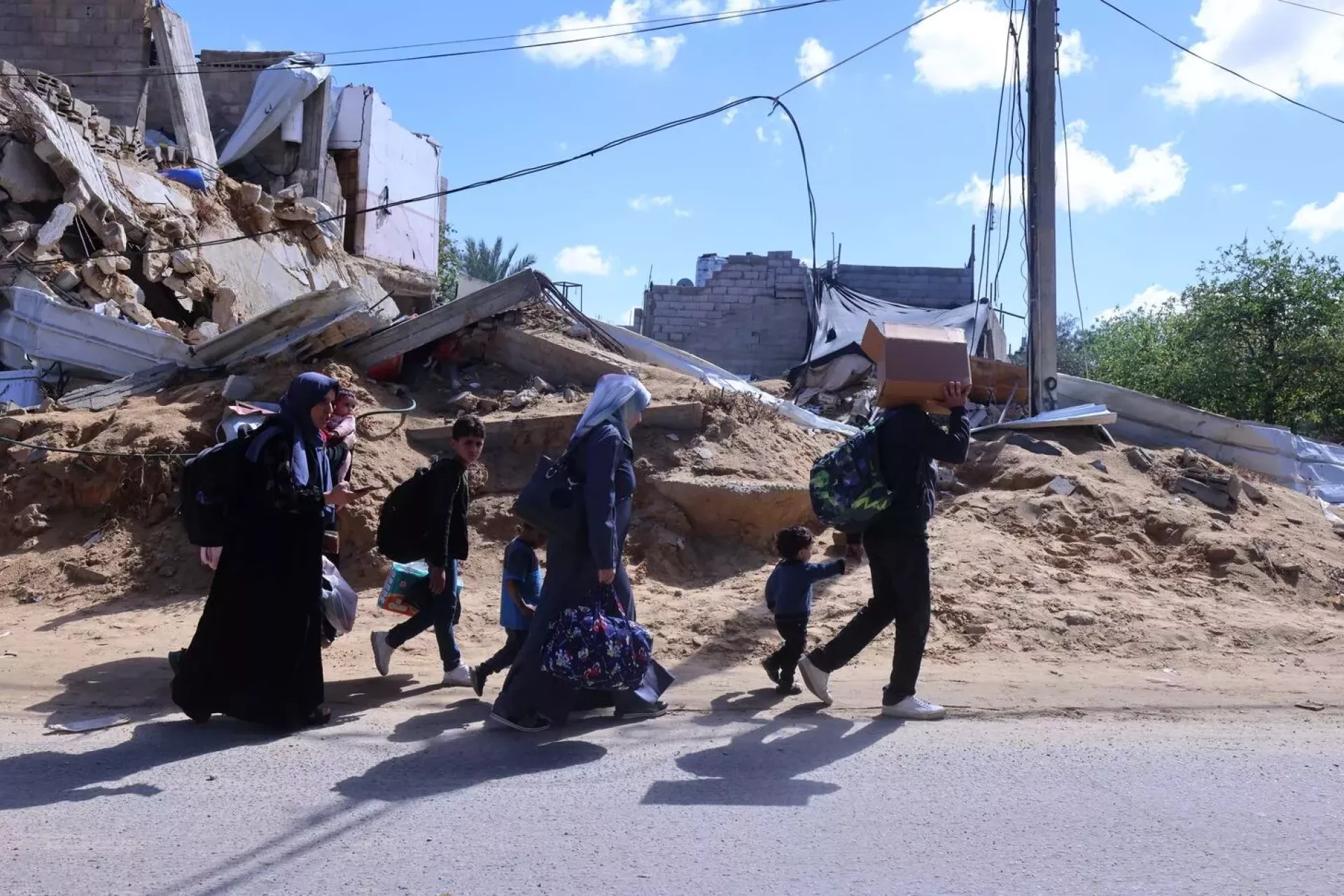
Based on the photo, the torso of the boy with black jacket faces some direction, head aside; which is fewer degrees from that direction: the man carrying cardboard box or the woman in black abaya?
the man carrying cardboard box

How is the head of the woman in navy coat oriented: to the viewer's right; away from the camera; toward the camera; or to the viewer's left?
to the viewer's right

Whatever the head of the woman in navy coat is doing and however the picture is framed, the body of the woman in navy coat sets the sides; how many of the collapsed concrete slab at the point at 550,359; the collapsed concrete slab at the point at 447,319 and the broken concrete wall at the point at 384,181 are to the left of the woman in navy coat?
3

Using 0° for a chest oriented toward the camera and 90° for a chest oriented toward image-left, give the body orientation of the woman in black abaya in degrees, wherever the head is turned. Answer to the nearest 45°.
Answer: approximately 270°

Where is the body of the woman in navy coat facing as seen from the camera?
to the viewer's right

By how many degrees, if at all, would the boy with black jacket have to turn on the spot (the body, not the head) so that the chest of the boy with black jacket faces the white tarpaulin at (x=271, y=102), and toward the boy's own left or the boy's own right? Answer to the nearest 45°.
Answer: approximately 90° to the boy's own left

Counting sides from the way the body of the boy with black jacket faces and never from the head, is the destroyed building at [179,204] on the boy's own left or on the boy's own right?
on the boy's own left

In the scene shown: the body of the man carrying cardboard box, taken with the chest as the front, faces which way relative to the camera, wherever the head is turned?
to the viewer's right

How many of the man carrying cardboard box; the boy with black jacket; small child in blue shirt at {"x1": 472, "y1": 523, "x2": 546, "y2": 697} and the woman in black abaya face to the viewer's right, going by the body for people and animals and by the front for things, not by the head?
4

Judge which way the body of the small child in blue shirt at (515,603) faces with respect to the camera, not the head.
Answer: to the viewer's right

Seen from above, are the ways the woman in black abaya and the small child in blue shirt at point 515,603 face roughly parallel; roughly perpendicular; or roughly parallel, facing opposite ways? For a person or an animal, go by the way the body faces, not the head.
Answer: roughly parallel

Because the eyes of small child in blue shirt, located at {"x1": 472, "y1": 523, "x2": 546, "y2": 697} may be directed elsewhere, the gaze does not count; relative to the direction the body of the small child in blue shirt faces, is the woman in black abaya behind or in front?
behind

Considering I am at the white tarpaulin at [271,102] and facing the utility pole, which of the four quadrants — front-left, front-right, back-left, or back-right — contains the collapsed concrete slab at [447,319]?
front-right

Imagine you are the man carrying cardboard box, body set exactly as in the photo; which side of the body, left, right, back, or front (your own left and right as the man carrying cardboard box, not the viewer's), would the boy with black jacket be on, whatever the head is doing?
back
